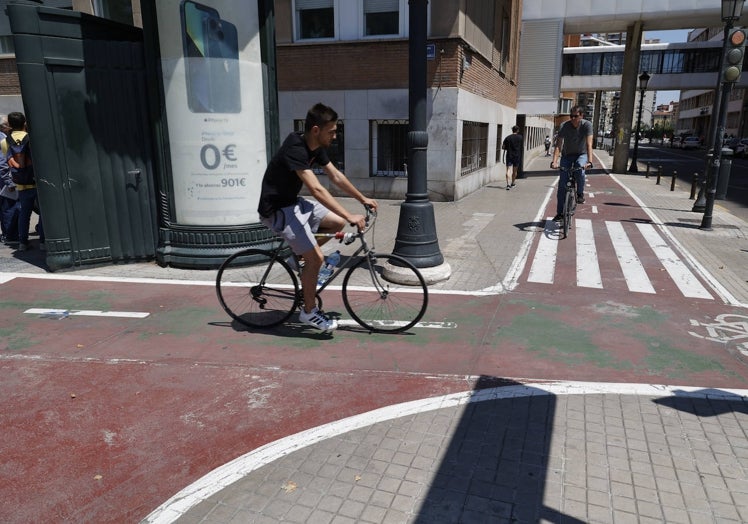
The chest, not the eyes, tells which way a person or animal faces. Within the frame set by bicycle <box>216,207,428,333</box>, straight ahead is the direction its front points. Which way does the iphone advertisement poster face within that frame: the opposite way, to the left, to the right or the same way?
to the right

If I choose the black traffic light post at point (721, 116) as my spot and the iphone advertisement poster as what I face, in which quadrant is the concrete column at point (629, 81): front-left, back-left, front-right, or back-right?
back-right

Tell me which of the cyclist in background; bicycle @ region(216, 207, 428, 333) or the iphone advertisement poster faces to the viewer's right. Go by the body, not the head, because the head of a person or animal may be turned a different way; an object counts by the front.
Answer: the bicycle

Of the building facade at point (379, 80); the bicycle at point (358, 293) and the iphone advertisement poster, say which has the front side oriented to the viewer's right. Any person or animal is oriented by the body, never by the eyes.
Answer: the bicycle

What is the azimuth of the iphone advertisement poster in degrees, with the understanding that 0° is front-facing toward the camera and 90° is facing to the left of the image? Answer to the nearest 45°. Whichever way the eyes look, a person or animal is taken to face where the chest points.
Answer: approximately 0°

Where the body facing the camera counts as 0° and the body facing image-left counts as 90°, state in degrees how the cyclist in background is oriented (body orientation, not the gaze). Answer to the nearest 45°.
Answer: approximately 0°

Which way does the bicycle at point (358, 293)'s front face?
to the viewer's right

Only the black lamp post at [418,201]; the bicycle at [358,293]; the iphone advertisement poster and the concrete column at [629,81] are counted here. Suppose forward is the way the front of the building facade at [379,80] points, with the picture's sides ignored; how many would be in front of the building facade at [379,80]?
3
